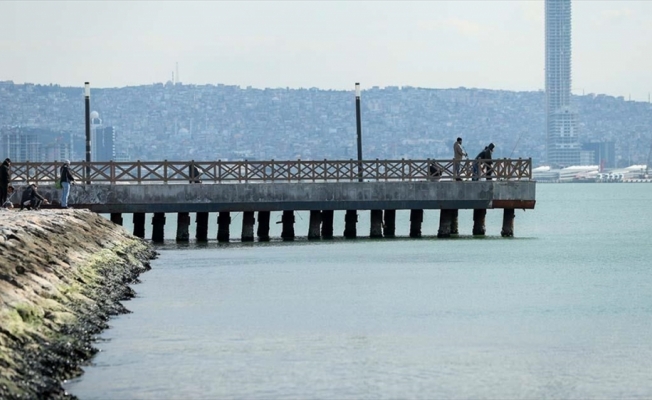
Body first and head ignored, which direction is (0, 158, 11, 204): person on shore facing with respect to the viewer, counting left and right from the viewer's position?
facing to the right of the viewer

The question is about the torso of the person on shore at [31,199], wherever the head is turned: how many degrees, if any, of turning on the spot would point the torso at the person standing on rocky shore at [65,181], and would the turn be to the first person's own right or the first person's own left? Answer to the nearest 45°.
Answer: approximately 45° to the first person's own left

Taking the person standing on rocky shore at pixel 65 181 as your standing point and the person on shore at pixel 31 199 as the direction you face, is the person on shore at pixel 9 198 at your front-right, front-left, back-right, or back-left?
front-right

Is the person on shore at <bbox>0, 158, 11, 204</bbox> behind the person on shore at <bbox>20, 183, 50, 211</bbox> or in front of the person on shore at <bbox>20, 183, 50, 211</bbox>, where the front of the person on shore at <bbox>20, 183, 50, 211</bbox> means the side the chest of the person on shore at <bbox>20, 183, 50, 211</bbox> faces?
behind

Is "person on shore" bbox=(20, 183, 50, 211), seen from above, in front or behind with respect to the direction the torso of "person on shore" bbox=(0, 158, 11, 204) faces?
in front

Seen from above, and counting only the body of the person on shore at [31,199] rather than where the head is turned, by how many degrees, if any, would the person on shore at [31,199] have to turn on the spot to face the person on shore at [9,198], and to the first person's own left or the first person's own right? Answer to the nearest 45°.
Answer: approximately 135° to the first person's own left

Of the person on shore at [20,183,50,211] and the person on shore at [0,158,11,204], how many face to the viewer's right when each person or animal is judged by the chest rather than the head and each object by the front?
2

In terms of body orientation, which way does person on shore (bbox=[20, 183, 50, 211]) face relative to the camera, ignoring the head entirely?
to the viewer's right

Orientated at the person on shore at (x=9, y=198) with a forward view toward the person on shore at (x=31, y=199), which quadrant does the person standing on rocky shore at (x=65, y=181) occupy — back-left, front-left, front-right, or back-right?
front-left

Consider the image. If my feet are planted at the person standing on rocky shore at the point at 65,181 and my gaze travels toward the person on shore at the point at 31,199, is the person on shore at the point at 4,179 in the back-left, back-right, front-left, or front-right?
front-right

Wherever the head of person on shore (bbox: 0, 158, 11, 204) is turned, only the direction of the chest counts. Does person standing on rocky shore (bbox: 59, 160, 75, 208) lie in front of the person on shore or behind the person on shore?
in front

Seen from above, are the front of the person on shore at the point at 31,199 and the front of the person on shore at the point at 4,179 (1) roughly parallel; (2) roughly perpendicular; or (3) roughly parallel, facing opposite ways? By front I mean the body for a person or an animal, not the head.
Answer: roughly parallel
